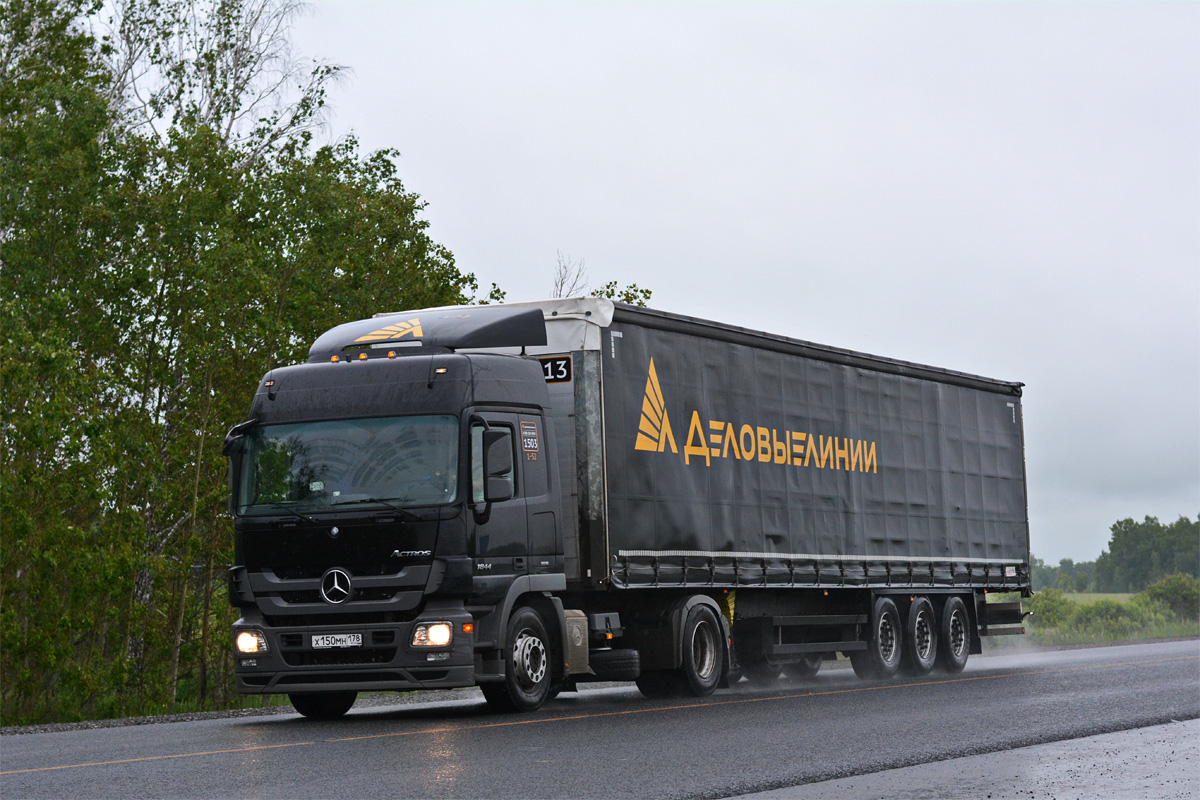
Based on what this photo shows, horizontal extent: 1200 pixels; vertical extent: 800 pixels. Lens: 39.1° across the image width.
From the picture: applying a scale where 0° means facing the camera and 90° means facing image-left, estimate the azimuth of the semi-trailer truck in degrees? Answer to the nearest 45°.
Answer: approximately 45°
